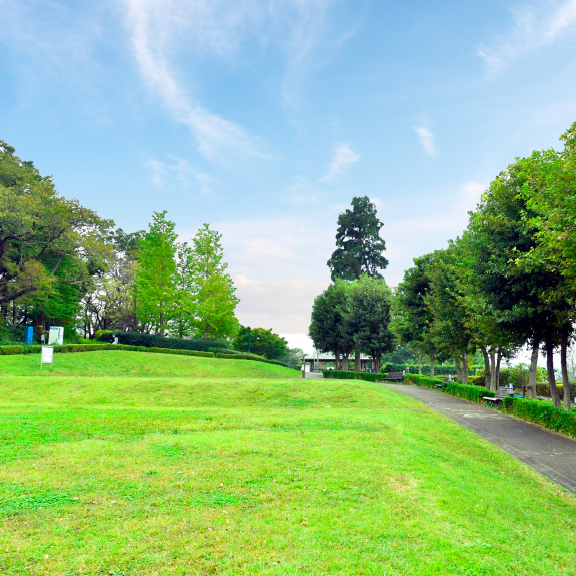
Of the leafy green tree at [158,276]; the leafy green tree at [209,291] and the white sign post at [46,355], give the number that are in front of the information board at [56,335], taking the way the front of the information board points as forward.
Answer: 1

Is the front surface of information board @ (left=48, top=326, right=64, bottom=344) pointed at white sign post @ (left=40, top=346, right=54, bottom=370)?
yes

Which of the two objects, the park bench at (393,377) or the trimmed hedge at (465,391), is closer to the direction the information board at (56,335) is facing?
the trimmed hedge

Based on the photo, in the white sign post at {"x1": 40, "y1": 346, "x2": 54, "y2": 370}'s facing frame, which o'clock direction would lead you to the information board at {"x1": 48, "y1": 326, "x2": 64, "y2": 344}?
The information board is roughly at 6 o'clock from the white sign post.

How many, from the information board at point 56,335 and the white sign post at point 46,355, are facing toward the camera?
2

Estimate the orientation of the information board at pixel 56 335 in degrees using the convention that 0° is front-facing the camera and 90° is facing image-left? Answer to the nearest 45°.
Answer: approximately 0°
